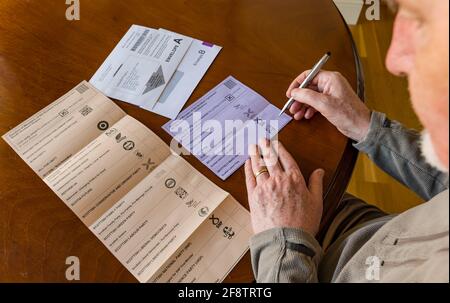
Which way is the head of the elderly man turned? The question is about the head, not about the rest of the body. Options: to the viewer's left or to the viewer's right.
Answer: to the viewer's left

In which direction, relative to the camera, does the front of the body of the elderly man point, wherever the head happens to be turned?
to the viewer's left
